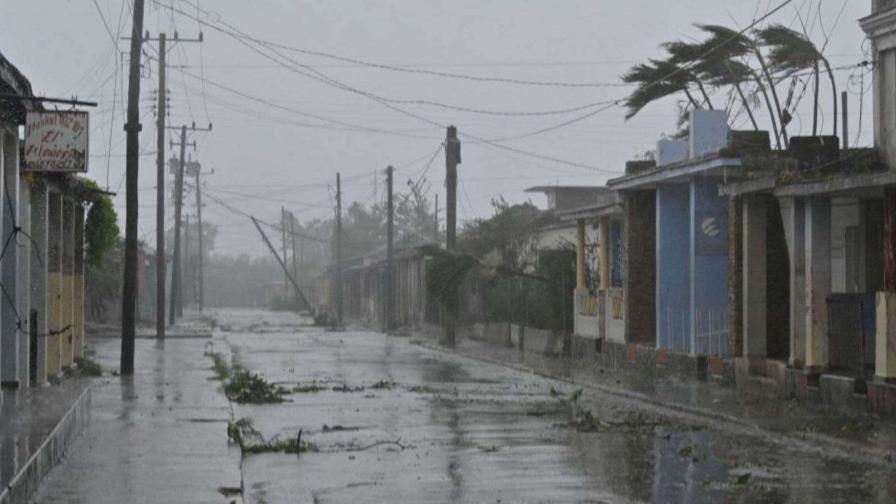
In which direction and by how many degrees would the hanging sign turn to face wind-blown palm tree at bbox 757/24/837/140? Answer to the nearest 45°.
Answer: approximately 135° to its left

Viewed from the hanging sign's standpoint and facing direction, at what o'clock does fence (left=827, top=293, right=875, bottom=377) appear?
The fence is roughly at 9 o'clock from the hanging sign.

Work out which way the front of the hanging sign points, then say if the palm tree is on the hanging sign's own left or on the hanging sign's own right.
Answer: on the hanging sign's own left

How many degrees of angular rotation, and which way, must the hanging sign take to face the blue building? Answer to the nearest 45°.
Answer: approximately 135° to its left

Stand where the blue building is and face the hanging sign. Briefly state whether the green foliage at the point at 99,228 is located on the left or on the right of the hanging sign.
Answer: right

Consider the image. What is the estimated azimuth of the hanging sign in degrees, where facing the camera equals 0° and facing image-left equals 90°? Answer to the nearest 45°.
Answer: approximately 0°

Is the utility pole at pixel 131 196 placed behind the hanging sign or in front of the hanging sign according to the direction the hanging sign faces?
behind

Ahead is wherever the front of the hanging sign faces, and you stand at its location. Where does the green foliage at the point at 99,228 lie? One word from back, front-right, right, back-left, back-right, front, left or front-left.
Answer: back

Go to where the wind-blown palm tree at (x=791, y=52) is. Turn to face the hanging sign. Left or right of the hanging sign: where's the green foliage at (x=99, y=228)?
right

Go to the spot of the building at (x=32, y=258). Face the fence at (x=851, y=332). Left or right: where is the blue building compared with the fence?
left

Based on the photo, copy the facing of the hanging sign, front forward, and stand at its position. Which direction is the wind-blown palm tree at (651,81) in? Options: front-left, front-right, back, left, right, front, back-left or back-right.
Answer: back-left

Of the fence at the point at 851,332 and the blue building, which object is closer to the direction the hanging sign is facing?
the fence
